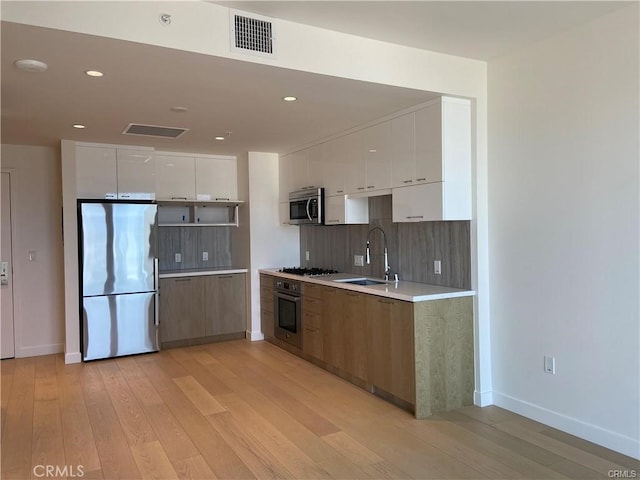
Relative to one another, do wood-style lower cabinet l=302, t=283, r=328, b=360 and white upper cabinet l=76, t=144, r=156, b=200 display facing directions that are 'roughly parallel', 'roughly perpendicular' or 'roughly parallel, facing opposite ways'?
roughly perpendicular

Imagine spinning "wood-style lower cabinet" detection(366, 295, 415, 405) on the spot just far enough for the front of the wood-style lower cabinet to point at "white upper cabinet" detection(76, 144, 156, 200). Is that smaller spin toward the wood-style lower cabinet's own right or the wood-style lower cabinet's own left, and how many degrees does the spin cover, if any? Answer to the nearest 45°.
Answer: approximately 45° to the wood-style lower cabinet's own right

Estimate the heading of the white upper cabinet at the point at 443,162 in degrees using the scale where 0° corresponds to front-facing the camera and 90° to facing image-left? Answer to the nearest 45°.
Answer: approximately 45°

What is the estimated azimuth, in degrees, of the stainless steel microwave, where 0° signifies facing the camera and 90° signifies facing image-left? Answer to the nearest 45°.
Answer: approximately 45°

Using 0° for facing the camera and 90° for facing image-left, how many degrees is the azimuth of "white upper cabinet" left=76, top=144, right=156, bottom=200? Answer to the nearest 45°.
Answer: approximately 0°

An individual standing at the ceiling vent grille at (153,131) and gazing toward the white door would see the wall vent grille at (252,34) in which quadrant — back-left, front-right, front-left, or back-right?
back-left

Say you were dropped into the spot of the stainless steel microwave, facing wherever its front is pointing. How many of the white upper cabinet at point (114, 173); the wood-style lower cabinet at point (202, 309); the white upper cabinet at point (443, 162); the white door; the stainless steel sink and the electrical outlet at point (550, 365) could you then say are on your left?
3

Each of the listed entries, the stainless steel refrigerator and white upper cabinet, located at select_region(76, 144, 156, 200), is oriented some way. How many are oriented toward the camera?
2

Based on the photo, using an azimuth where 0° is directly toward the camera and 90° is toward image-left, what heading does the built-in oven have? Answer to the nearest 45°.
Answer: approximately 45°

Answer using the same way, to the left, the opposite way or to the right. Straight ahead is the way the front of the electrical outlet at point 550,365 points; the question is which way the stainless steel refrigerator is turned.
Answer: to the left

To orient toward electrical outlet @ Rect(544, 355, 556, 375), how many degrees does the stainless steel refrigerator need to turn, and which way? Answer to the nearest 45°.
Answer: approximately 45° to its left

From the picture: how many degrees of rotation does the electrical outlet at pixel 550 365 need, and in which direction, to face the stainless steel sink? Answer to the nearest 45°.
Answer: approximately 90° to its right
